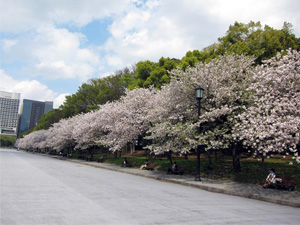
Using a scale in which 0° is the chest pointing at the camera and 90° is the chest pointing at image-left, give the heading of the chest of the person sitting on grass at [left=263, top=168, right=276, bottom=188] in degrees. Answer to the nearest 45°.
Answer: approximately 45°

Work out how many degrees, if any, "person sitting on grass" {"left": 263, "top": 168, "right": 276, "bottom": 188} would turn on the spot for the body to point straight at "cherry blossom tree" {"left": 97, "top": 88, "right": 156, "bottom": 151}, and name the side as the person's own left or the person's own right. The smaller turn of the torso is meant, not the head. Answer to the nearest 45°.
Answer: approximately 90° to the person's own right
